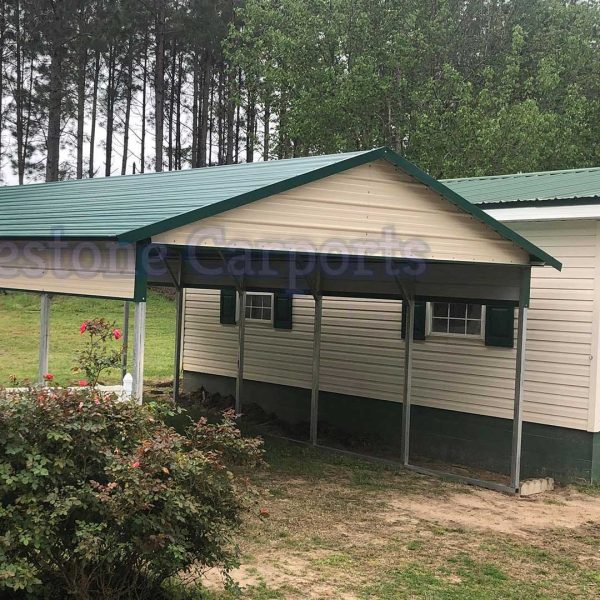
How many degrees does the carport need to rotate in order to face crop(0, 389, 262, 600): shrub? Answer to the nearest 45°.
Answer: approximately 45° to its right

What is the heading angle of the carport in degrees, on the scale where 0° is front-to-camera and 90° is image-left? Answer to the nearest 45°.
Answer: approximately 315°
